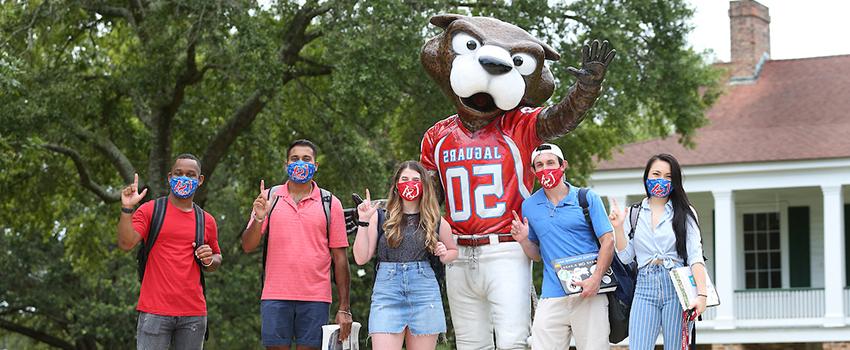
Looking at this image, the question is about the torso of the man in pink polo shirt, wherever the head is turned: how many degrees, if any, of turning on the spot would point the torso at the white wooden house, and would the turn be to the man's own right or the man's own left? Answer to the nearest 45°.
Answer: approximately 135° to the man's own left

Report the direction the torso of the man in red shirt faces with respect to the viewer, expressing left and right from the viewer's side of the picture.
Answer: facing the viewer

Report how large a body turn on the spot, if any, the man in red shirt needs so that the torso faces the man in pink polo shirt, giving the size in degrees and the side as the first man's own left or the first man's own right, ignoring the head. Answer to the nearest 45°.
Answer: approximately 90° to the first man's own left

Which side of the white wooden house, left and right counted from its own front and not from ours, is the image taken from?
front

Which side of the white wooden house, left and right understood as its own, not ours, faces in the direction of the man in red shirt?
front

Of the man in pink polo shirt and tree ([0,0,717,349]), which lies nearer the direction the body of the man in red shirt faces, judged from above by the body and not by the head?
the man in pink polo shirt

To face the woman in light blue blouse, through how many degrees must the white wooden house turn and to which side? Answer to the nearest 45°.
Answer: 0° — it already faces them

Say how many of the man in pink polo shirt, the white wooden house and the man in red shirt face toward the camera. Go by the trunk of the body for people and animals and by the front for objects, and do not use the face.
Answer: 3

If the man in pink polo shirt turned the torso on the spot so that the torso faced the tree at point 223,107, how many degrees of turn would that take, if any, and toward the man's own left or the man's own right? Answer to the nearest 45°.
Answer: approximately 180°

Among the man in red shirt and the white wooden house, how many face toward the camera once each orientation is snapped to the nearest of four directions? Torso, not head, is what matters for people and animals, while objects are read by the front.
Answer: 2

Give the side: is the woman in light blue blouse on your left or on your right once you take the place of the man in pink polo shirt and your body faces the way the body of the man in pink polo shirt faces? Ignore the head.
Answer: on your left
